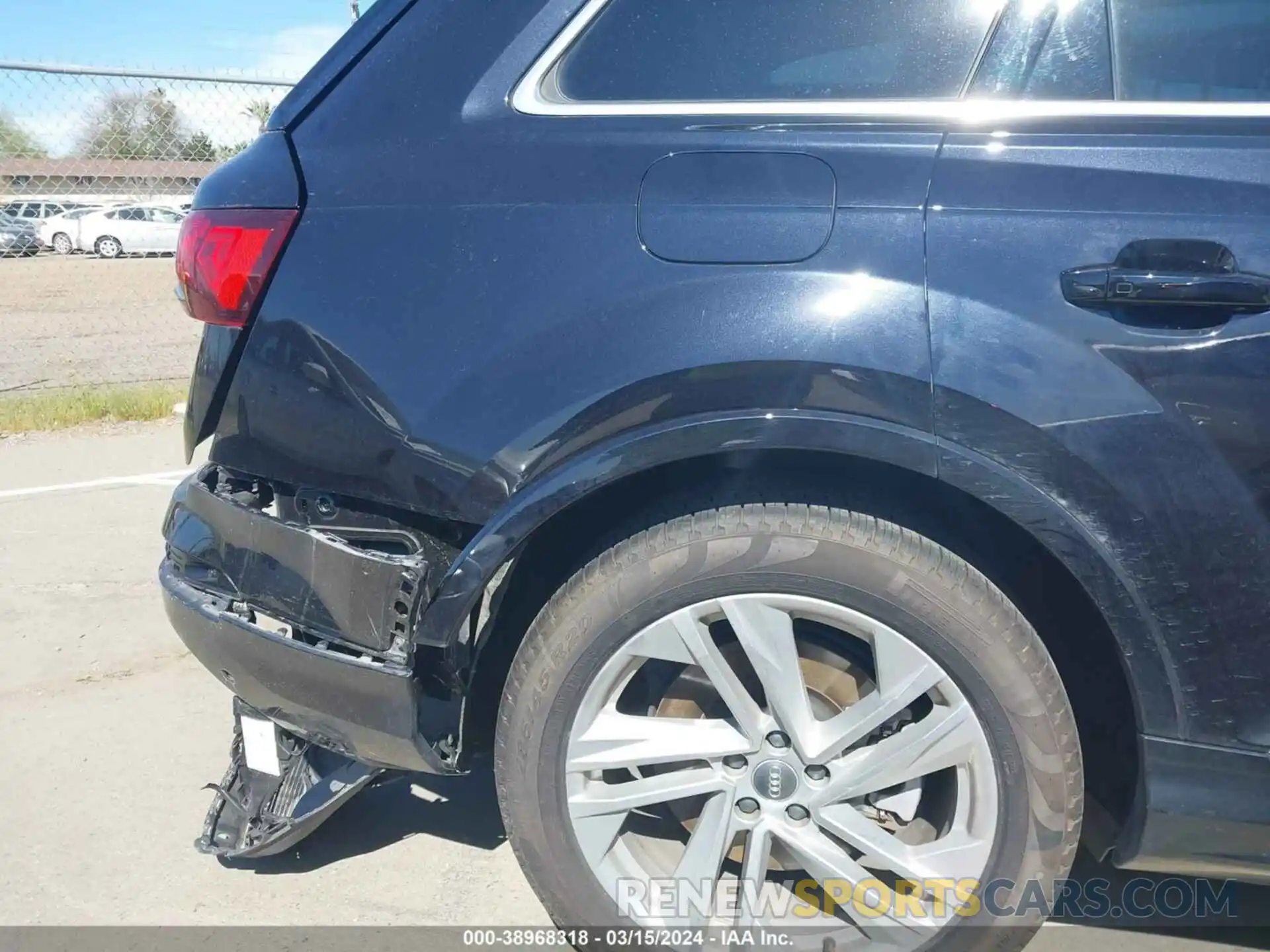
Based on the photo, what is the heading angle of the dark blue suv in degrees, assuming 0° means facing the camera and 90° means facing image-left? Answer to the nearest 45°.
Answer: approximately 270°

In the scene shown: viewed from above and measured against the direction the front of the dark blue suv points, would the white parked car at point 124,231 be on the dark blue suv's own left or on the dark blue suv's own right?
on the dark blue suv's own left

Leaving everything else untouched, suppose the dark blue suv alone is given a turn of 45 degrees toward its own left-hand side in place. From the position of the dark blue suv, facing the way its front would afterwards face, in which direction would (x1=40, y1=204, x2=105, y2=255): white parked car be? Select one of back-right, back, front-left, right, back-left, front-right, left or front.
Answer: left

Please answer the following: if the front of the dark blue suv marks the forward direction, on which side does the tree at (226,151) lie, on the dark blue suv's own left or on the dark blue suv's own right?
on the dark blue suv's own left

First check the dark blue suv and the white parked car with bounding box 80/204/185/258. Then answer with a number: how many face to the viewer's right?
2

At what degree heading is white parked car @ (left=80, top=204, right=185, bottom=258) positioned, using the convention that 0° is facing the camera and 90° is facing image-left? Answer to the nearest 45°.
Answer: approximately 270°

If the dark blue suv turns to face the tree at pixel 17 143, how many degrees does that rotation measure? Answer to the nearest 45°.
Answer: approximately 135° to its left
